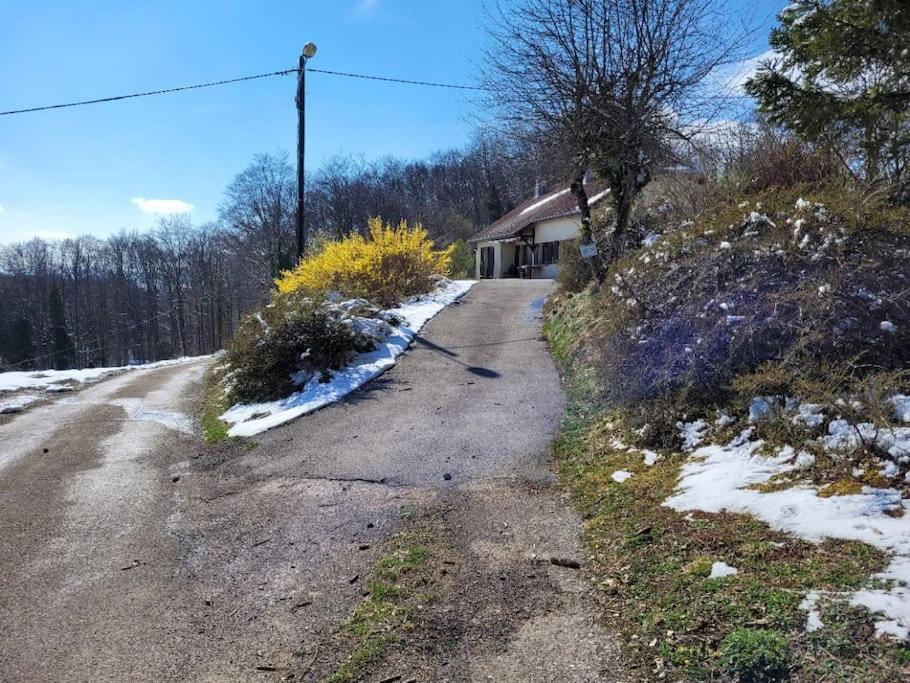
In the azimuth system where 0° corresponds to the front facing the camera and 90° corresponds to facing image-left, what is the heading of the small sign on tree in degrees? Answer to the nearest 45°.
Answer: approximately 0°

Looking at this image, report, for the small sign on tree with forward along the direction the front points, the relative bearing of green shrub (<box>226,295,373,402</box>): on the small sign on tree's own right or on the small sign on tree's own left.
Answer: on the small sign on tree's own right

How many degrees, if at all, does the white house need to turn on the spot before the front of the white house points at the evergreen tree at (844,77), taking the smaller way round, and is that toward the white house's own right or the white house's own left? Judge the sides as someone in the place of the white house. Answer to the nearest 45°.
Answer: approximately 45° to the white house's own left

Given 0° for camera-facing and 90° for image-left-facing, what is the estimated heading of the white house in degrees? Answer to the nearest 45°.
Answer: approximately 45°

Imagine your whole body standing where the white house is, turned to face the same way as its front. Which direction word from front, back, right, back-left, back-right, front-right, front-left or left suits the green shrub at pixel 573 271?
front-left

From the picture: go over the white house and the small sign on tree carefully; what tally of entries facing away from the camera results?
0

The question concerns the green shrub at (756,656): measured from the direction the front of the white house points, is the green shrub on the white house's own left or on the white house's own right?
on the white house's own left
